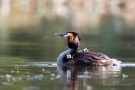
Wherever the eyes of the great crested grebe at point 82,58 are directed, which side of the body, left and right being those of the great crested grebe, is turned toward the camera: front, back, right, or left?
left
